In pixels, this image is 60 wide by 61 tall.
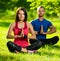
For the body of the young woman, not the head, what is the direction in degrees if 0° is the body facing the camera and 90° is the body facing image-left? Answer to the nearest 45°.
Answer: approximately 0°
